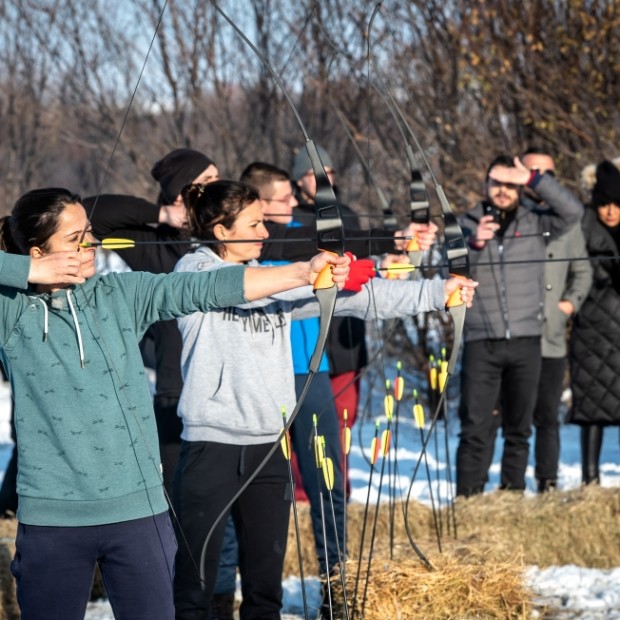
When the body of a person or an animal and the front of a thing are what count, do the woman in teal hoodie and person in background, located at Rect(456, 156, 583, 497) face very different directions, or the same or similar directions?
same or similar directions

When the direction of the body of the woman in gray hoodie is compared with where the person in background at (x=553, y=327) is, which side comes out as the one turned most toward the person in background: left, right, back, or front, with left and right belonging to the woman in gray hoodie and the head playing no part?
left

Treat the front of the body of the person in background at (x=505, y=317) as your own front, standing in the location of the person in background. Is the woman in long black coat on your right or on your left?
on your left

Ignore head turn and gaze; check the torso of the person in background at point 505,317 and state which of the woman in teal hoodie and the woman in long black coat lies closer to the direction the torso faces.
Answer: the woman in teal hoodie

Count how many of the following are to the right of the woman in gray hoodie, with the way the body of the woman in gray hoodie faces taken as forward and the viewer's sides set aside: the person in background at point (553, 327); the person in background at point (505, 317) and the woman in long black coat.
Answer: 0

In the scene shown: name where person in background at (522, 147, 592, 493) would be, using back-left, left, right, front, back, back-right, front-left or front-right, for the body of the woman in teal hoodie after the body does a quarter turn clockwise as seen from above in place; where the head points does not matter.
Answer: back-right

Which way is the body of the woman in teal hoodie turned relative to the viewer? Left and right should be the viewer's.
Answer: facing the viewer

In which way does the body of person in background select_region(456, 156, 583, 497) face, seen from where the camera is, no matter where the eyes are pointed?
toward the camera

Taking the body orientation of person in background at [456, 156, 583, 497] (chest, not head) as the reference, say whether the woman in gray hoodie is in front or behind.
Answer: in front

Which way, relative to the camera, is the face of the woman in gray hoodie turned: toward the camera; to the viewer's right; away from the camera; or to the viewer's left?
to the viewer's right

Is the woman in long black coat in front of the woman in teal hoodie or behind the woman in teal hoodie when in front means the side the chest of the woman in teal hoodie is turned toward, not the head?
behind

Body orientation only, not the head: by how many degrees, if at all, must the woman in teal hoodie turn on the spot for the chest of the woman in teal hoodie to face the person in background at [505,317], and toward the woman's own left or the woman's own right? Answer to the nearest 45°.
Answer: approximately 135° to the woman's own left

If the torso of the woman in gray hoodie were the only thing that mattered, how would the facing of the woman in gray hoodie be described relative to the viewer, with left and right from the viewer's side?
facing the viewer and to the right of the viewer
